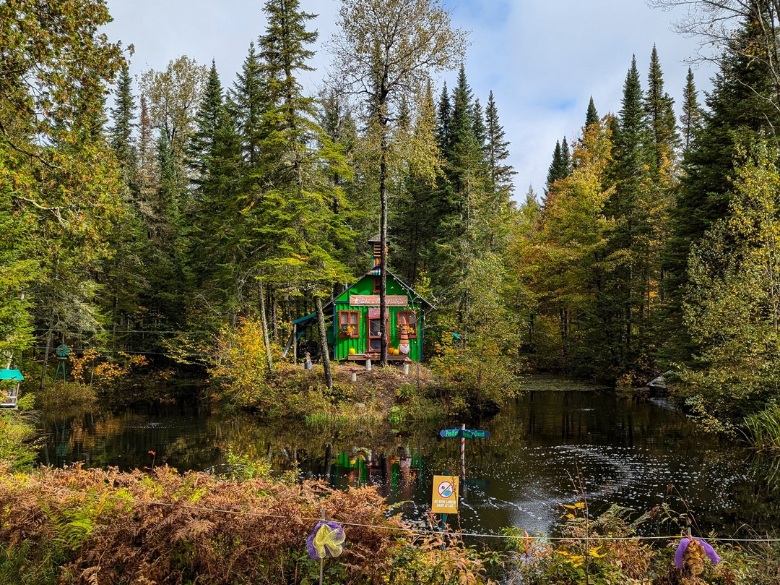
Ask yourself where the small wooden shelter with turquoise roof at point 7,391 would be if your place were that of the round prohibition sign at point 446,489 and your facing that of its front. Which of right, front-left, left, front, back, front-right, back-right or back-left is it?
back-right

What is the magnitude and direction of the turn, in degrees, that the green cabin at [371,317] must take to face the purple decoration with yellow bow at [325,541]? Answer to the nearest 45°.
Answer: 0° — it already faces it

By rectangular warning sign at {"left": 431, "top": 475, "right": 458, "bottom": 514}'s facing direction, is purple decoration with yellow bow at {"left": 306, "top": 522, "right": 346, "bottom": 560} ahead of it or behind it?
ahead

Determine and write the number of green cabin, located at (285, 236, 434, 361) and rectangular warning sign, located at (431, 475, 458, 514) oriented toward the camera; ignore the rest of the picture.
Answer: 2

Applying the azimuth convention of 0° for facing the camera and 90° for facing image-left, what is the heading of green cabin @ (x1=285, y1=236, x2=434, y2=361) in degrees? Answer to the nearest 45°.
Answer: approximately 0°

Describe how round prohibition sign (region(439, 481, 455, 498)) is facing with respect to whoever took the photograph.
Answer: facing the viewer

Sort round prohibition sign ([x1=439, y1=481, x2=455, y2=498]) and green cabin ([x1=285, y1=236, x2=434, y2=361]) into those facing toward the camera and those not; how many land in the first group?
2

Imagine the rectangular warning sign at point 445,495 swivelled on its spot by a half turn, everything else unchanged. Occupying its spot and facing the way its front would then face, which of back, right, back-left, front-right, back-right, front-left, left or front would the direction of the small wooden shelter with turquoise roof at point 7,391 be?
front-left

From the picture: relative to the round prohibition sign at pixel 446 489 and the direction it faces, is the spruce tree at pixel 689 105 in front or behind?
behind
